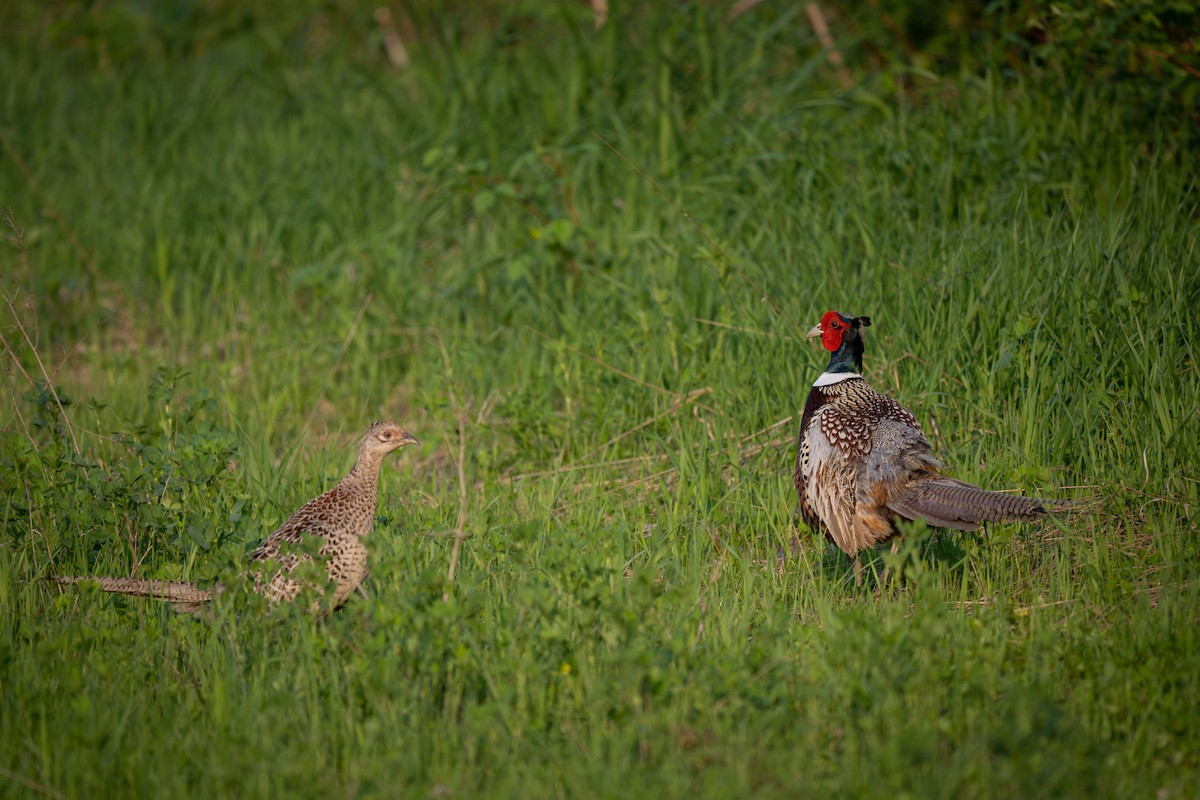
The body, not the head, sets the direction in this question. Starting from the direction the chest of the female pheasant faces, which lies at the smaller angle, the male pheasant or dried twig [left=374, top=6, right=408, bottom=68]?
the male pheasant

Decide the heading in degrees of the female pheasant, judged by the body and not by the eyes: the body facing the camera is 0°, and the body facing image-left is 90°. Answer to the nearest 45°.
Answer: approximately 270°

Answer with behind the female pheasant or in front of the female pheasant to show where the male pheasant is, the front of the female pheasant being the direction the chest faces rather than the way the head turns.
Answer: in front

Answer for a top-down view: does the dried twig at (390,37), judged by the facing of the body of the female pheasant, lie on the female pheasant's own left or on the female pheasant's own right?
on the female pheasant's own left
